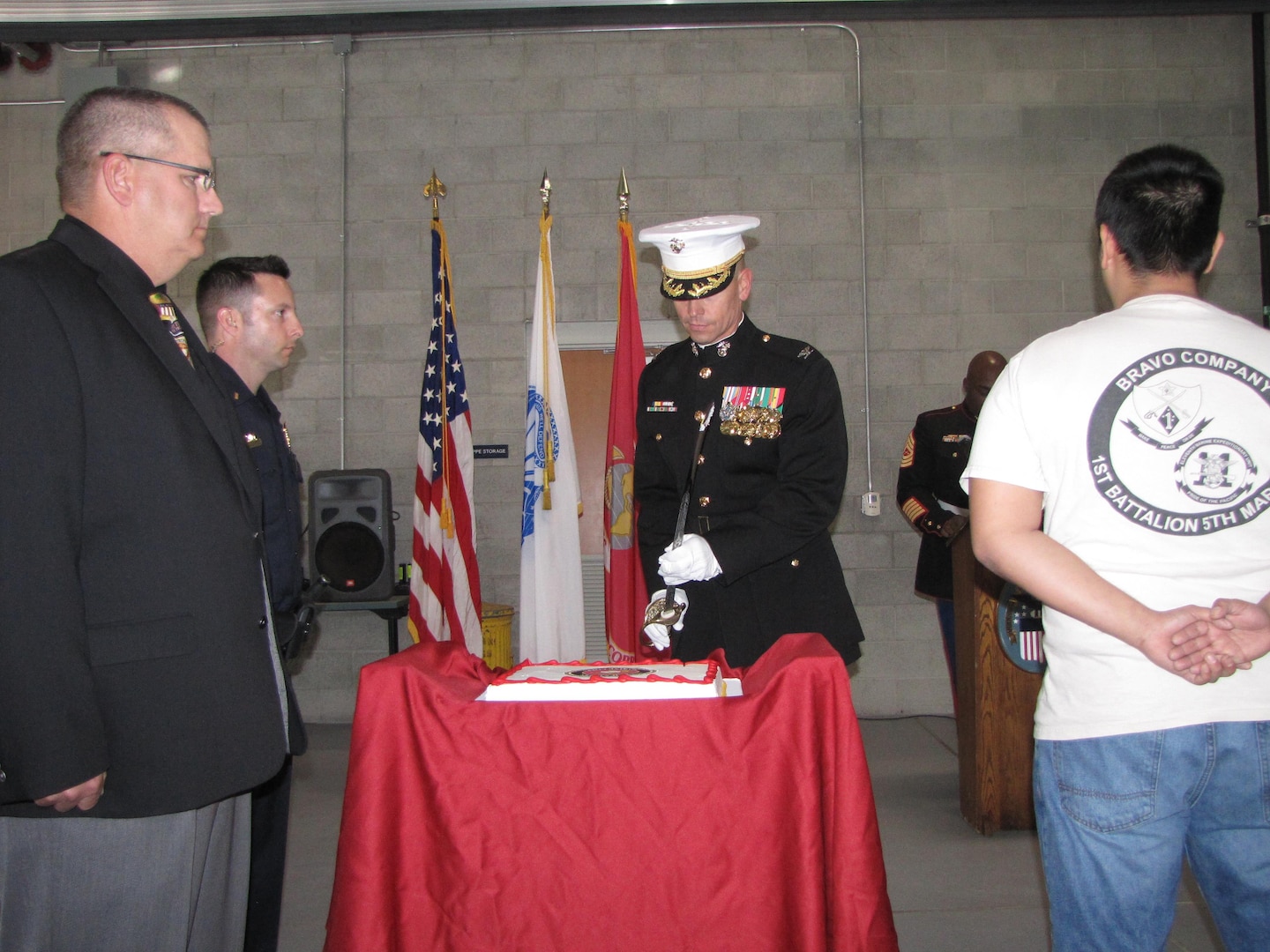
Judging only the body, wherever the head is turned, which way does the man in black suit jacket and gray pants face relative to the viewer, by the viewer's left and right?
facing to the right of the viewer

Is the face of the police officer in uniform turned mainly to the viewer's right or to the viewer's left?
to the viewer's right

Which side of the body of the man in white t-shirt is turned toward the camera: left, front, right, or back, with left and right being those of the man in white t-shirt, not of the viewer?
back

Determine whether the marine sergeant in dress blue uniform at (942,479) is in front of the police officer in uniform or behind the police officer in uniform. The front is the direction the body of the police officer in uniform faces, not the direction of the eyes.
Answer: in front

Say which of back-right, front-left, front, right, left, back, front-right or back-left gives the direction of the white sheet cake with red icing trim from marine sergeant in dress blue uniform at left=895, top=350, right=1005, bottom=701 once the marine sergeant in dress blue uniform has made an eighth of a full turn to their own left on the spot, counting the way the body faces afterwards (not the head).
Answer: right

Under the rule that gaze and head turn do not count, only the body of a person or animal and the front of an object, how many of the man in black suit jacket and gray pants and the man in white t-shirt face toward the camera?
0

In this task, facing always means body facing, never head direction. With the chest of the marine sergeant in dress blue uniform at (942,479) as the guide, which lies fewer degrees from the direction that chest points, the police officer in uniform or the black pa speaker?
the police officer in uniform

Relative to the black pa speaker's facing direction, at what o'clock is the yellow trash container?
The yellow trash container is roughly at 9 o'clock from the black pa speaker.

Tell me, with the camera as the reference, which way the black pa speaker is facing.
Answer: facing the viewer

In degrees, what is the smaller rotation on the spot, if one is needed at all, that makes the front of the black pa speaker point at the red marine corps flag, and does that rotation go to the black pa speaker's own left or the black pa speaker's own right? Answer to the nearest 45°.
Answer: approximately 45° to the black pa speaker's own left

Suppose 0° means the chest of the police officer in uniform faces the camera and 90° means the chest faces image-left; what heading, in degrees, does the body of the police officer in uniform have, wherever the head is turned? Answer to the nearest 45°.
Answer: approximately 270°

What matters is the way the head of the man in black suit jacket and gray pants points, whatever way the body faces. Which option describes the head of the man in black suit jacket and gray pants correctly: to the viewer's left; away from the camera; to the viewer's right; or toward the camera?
to the viewer's right

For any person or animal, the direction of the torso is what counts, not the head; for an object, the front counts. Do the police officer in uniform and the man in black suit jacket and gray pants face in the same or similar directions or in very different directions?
same or similar directions

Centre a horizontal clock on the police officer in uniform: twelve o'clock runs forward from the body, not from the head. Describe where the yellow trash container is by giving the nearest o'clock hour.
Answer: The yellow trash container is roughly at 10 o'clock from the police officer in uniform.
